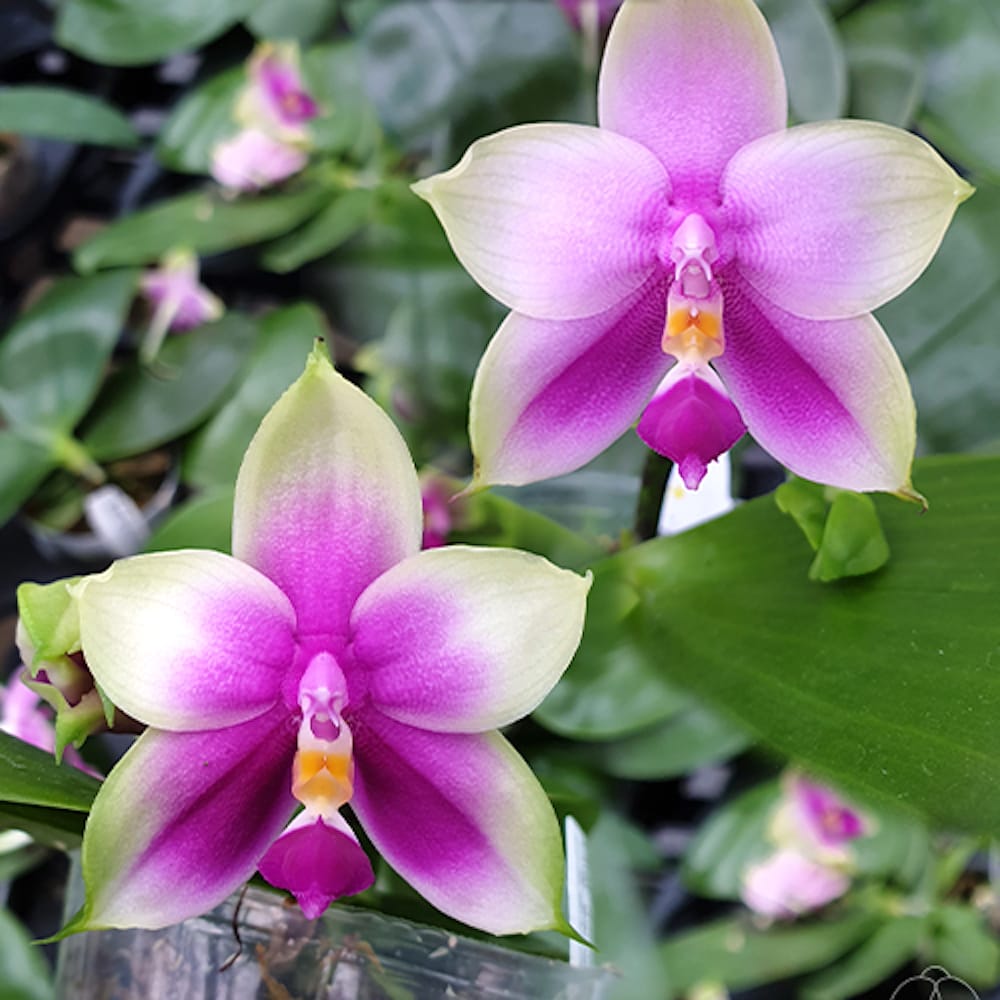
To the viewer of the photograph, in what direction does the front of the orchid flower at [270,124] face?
facing the viewer and to the right of the viewer

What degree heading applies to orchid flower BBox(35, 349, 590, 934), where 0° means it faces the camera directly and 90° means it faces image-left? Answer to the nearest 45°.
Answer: approximately 0°

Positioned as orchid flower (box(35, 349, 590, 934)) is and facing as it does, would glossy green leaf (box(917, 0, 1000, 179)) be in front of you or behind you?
behind
